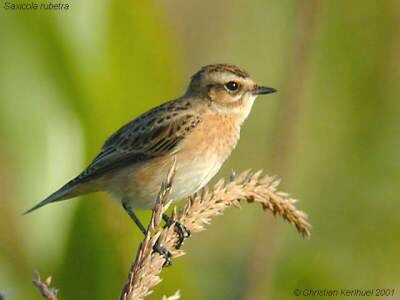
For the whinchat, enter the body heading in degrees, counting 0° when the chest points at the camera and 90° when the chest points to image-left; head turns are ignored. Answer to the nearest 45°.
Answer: approximately 270°
